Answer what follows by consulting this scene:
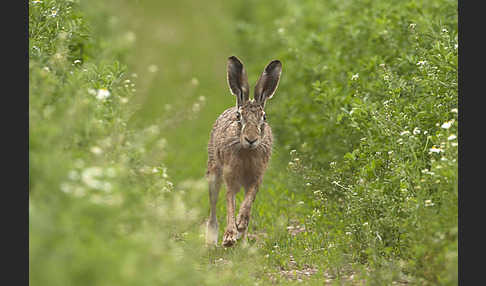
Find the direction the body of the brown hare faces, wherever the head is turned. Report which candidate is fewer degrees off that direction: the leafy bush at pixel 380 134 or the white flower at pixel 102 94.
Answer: the white flower

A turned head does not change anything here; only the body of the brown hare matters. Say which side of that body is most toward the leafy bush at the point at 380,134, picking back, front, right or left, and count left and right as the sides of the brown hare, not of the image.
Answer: left

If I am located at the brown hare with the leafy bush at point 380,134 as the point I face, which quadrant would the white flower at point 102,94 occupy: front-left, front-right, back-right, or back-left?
back-right

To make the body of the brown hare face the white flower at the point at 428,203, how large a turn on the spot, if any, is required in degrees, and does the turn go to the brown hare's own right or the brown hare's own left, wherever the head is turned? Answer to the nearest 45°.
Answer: approximately 45° to the brown hare's own left

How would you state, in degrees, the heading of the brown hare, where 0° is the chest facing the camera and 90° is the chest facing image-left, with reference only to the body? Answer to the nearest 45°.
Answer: approximately 0°
